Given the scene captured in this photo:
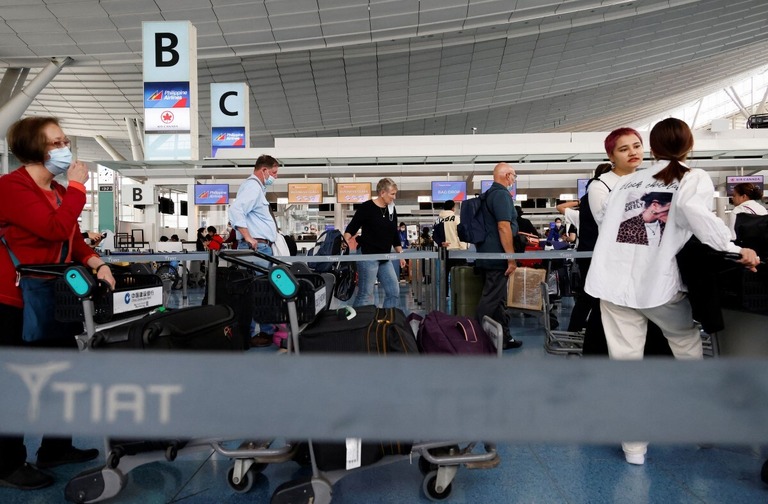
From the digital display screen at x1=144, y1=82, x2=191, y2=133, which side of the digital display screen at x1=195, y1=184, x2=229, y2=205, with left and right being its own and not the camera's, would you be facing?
front

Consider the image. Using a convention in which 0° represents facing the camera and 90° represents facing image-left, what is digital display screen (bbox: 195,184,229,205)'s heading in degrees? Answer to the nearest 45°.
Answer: approximately 0°

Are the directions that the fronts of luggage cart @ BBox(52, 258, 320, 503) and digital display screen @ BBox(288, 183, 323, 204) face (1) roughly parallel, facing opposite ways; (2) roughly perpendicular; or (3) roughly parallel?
roughly perpendicular

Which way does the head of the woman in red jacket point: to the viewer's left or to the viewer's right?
to the viewer's right

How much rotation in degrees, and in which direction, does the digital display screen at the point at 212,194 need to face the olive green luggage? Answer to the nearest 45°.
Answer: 0° — it already faces it

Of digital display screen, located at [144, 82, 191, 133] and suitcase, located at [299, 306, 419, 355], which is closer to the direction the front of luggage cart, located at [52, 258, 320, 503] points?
the suitcase

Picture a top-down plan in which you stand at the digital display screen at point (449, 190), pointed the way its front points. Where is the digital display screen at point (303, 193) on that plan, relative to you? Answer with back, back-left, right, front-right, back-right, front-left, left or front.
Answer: right

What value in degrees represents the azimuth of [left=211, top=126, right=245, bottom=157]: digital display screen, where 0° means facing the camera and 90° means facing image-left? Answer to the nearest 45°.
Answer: approximately 0°

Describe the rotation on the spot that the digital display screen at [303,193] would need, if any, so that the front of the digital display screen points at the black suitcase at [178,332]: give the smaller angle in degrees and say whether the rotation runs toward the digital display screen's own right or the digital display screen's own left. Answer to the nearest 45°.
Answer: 0° — it already faces it
